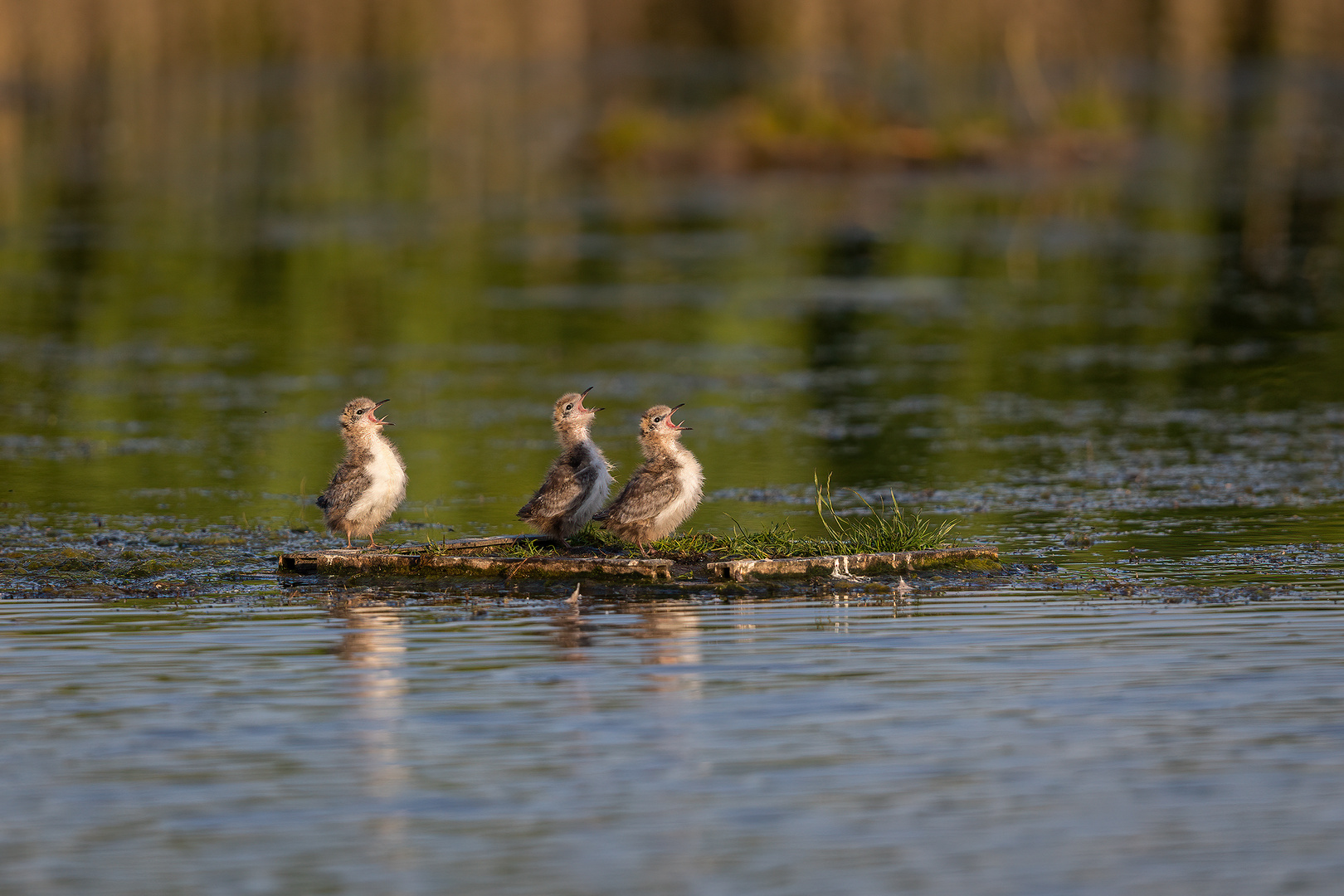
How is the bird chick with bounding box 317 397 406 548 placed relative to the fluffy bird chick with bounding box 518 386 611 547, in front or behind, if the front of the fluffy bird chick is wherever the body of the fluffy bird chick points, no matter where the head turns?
behind

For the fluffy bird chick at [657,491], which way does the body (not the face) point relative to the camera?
to the viewer's right

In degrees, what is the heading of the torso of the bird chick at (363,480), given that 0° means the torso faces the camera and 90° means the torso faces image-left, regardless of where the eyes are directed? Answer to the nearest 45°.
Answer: approximately 315°

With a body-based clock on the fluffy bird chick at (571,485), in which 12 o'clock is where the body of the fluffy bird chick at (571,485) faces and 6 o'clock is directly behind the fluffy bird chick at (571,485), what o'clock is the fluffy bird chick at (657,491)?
the fluffy bird chick at (657,491) is roughly at 1 o'clock from the fluffy bird chick at (571,485).

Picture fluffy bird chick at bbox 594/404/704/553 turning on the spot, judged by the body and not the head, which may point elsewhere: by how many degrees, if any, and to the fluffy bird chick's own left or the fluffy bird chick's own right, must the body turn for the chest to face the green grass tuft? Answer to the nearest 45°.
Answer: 0° — it already faces it

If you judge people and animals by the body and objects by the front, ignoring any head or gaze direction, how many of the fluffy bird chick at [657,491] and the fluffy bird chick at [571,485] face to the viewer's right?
2

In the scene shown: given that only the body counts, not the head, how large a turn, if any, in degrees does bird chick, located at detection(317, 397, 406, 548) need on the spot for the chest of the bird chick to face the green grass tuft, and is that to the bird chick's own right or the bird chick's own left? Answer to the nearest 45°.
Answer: approximately 45° to the bird chick's own left

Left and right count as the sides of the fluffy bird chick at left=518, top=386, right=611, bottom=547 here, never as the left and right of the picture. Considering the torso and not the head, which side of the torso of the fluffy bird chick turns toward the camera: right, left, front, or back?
right

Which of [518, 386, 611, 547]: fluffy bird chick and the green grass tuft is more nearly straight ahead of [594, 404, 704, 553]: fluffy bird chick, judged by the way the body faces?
the green grass tuft

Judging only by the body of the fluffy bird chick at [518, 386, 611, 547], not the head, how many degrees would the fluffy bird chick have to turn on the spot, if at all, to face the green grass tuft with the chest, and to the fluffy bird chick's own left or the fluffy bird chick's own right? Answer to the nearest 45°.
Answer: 0° — it already faces it
